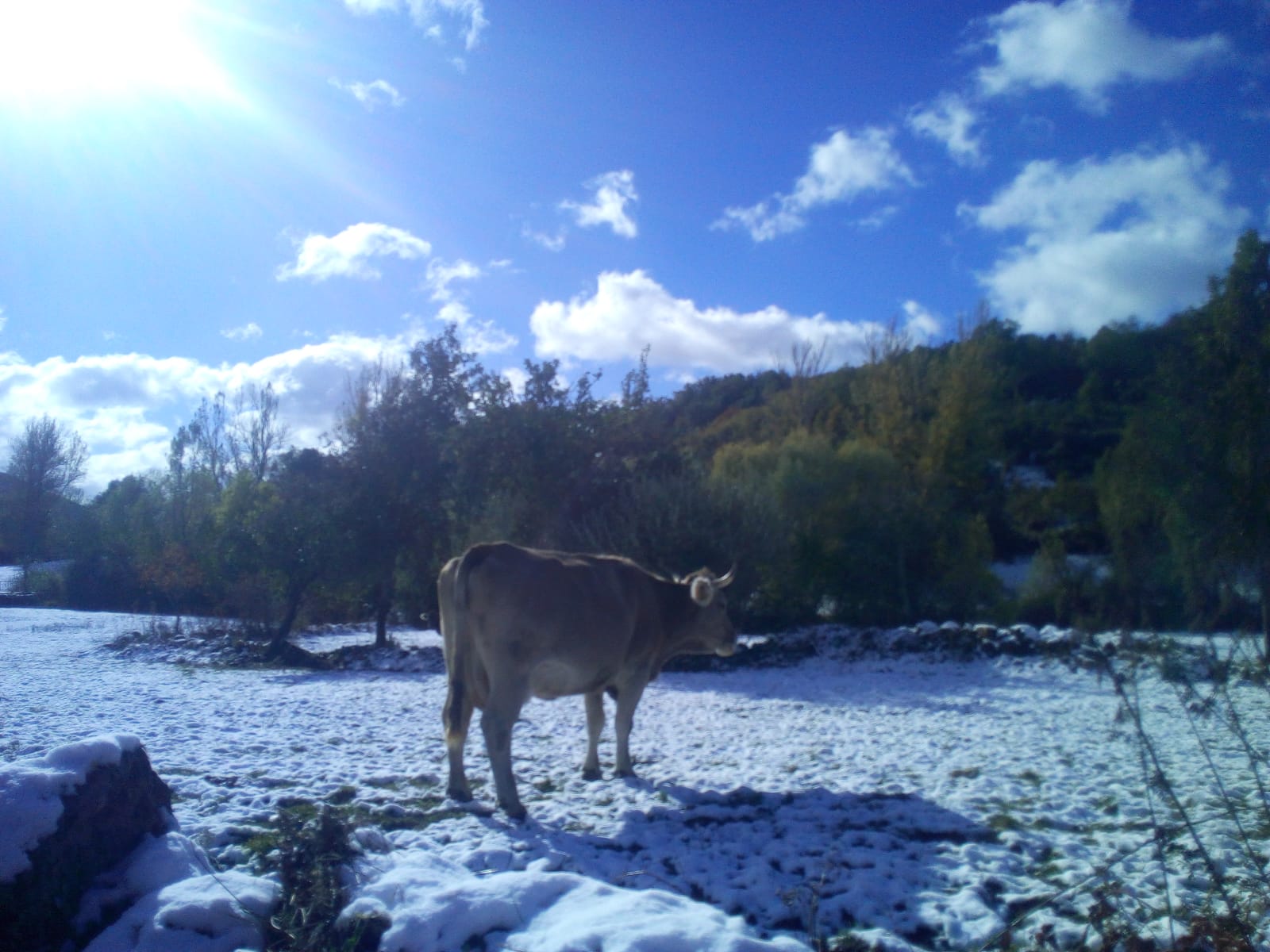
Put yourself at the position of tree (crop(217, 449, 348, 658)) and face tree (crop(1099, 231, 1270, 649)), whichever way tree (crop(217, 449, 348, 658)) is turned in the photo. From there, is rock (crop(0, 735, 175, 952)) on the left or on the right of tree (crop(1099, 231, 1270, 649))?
right

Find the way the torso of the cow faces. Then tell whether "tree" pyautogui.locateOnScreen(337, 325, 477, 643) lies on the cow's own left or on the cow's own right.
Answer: on the cow's own left

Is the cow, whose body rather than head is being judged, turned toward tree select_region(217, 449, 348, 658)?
no

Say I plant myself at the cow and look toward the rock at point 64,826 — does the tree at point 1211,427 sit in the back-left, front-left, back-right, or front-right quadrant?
back-left

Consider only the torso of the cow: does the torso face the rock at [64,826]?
no

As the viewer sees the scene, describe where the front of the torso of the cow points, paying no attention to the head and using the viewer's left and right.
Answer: facing away from the viewer and to the right of the viewer

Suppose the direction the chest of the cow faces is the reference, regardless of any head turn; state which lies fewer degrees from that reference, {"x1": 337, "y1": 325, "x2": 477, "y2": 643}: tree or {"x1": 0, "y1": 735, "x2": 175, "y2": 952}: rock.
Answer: the tree

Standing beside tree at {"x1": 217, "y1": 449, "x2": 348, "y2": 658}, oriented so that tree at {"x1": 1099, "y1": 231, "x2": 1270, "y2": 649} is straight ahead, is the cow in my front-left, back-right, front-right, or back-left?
front-right

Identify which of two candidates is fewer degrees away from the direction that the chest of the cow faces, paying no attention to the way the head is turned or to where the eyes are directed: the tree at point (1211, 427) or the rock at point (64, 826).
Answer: the tree

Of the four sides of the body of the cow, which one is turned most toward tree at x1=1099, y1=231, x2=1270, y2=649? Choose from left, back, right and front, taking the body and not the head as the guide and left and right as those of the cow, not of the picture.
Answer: front
